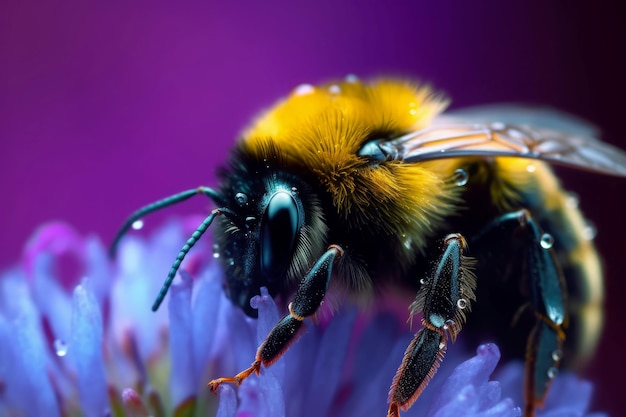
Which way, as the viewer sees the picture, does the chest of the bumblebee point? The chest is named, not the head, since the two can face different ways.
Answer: to the viewer's left
